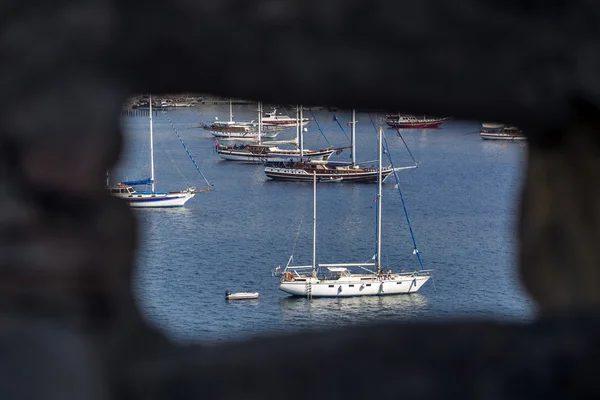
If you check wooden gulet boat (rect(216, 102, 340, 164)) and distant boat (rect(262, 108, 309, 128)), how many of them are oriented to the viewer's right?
2

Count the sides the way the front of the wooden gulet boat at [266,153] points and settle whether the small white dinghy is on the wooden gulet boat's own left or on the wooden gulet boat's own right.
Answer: on the wooden gulet boat's own right

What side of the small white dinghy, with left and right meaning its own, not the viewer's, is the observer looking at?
right

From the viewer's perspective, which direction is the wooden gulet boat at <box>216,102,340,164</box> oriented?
to the viewer's right

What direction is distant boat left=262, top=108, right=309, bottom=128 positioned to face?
to the viewer's right

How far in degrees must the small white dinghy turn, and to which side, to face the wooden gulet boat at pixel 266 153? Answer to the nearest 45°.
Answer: approximately 90° to its left

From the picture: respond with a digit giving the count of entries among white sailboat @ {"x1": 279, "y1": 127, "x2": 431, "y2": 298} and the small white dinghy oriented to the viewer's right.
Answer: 2

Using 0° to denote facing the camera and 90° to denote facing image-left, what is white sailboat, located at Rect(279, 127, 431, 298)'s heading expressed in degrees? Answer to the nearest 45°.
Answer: approximately 270°

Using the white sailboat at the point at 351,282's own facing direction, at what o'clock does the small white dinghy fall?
The small white dinghy is roughly at 5 o'clock from the white sailboat.

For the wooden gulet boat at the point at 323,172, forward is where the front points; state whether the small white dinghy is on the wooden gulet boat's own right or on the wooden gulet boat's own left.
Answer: on the wooden gulet boat's own right

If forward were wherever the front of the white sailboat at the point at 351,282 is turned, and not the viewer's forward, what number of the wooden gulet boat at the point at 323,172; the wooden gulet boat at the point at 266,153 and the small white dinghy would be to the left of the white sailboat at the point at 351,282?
2

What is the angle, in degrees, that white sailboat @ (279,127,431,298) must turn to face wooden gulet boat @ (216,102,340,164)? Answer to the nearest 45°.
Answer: approximately 90° to its left

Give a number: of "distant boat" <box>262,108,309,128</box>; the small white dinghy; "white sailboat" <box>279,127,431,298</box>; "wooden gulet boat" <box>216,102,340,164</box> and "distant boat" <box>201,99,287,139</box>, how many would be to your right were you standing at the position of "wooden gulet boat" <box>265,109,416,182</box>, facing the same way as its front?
2

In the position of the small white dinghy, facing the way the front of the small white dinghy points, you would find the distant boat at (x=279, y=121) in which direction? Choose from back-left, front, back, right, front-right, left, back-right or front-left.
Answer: left
